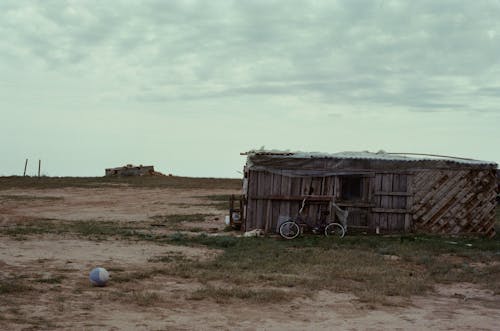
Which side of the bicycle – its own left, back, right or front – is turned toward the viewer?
left

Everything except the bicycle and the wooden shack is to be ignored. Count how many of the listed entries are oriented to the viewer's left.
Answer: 1

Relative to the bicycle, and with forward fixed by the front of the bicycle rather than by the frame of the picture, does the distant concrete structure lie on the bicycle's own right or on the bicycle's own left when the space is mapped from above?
on the bicycle's own right

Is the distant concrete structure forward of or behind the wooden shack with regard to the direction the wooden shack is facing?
behind

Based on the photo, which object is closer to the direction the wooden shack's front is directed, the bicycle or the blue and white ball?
the blue and white ball

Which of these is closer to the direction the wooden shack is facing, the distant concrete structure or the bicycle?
the bicycle

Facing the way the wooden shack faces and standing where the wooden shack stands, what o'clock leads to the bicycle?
The bicycle is roughly at 2 o'clock from the wooden shack.

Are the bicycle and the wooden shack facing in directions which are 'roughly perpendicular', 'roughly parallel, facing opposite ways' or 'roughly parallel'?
roughly perpendicular

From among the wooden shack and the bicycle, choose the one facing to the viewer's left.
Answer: the bicycle

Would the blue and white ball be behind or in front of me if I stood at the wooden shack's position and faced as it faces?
in front

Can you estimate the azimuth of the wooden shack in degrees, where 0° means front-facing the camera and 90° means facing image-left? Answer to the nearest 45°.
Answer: approximately 0°
